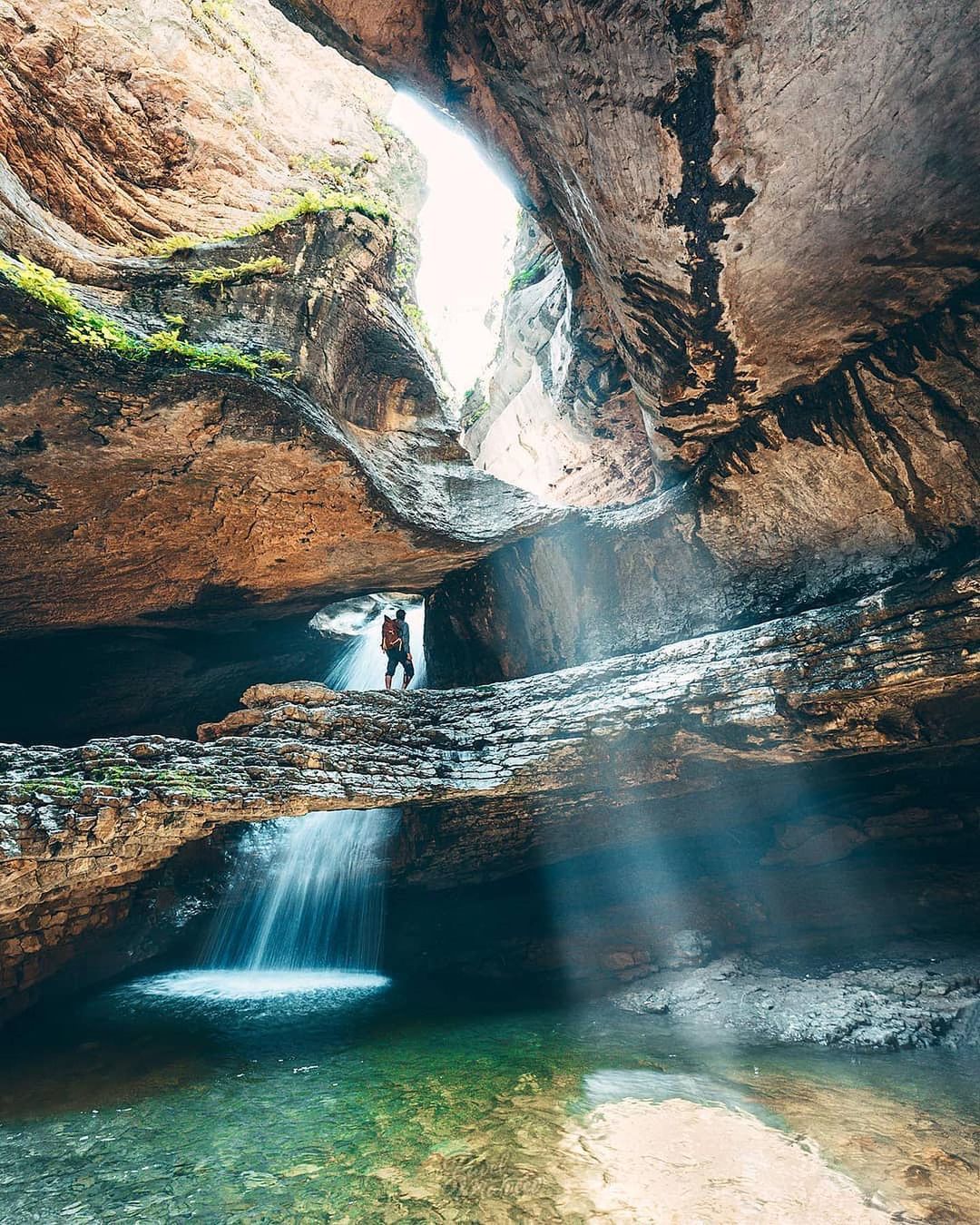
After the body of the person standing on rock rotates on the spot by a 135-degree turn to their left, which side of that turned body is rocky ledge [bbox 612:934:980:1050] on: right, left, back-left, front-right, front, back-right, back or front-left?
back-left

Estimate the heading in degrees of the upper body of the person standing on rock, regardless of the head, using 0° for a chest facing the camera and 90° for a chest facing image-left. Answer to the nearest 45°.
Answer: approximately 225°

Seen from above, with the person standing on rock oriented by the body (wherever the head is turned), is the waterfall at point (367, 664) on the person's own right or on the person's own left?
on the person's own left
